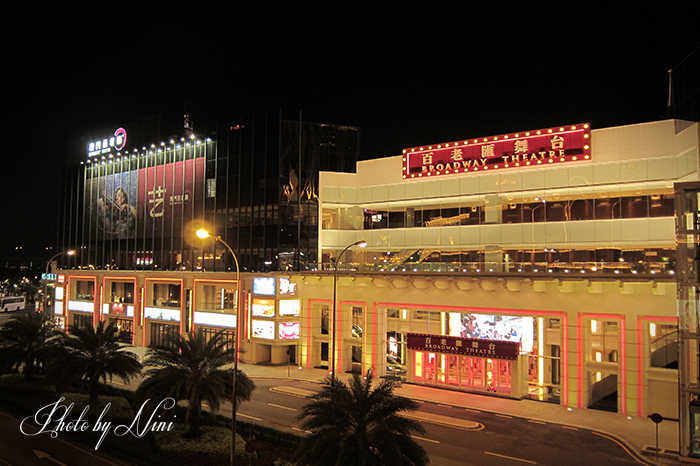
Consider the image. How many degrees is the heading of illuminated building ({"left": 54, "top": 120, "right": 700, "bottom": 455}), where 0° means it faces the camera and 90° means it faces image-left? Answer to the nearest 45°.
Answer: approximately 45°

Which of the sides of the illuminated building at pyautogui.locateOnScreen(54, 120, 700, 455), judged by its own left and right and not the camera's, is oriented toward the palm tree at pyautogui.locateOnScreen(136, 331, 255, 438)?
front

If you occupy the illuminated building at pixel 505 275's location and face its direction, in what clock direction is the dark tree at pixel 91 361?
The dark tree is roughly at 1 o'clock from the illuminated building.

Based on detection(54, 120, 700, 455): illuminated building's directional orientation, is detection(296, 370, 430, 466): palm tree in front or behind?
in front

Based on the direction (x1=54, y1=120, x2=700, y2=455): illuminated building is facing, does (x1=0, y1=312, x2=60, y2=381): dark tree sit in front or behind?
in front
